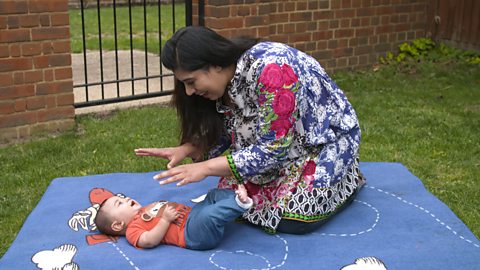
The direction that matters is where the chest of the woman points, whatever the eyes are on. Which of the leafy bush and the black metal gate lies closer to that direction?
the black metal gate

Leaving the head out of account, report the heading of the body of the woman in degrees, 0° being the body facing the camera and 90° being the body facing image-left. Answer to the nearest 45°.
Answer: approximately 90°

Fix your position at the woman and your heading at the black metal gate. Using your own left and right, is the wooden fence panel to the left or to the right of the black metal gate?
right

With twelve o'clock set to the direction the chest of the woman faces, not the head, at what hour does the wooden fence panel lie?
The wooden fence panel is roughly at 4 o'clock from the woman.

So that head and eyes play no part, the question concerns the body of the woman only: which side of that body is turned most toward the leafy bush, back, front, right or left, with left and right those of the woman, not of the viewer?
right

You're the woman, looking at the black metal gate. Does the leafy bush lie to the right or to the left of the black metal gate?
right

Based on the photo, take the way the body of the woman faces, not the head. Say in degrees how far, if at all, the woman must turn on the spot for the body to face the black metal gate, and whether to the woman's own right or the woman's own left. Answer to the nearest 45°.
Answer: approximately 90° to the woman's own right
